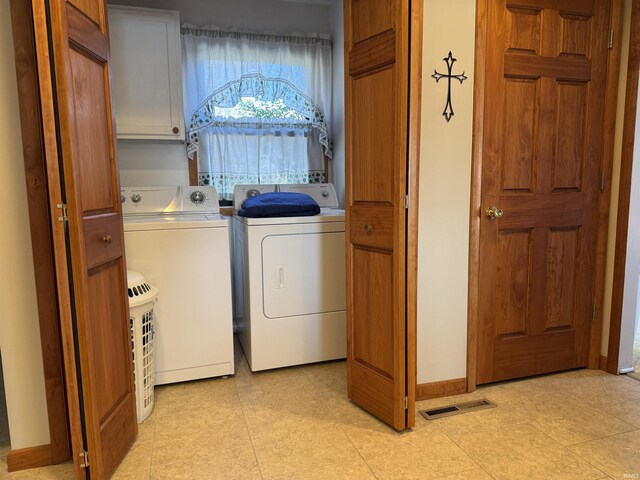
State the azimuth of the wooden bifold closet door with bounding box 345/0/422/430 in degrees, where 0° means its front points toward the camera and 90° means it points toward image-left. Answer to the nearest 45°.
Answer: approximately 45°

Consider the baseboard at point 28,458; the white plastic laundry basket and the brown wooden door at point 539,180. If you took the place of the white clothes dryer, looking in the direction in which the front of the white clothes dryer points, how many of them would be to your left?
1

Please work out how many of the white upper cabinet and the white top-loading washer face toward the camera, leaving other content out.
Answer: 2

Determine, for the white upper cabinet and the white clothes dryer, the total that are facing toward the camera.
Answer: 2

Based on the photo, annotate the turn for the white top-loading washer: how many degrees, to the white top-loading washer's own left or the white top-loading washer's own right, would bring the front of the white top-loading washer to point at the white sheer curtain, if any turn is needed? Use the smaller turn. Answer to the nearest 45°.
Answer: approximately 135° to the white top-loading washer's own left

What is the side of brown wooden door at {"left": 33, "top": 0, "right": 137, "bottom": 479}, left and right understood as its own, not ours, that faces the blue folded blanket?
left

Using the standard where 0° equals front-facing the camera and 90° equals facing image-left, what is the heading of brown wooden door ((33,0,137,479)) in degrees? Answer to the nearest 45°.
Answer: approximately 315°

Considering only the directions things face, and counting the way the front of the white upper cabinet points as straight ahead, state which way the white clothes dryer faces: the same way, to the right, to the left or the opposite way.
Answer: the same way

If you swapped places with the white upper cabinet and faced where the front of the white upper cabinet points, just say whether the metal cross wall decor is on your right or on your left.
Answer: on your left

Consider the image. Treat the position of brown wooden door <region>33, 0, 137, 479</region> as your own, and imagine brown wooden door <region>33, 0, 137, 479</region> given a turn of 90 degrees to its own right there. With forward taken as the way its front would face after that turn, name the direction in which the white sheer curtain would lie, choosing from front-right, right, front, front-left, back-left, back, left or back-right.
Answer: back

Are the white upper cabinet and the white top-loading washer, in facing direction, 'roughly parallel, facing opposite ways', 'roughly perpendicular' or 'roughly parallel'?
roughly parallel

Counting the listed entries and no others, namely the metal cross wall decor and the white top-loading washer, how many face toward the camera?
2

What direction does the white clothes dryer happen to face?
toward the camera

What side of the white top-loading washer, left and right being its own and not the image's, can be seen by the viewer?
front
